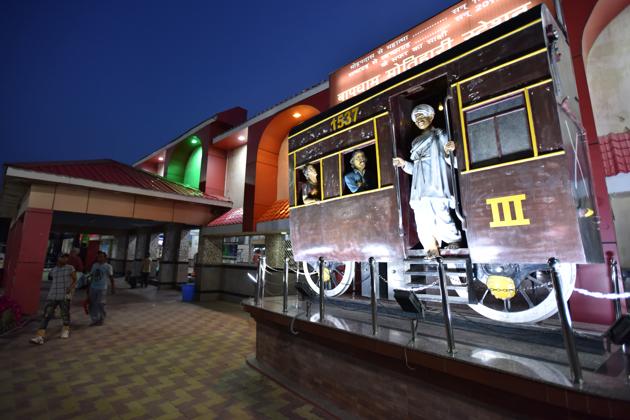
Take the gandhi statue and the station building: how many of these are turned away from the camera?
0

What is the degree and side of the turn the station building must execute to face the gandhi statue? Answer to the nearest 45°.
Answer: approximately 90° to its left

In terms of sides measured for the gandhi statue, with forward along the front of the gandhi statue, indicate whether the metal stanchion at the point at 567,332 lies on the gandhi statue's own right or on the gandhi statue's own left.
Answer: on the gandhi statue's own left

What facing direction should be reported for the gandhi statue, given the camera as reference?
facing the viewer and to the left of the viewer

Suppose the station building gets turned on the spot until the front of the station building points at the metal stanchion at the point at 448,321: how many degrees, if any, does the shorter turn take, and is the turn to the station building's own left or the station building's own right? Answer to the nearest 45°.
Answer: approximately 90° to the station building's own left
